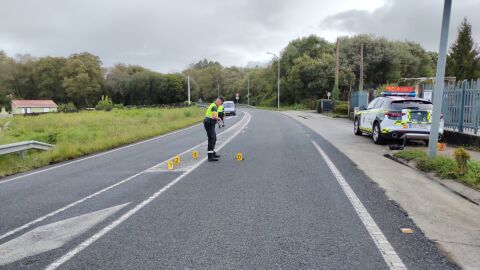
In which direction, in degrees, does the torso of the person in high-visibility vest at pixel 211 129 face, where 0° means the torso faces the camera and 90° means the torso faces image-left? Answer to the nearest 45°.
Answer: approximately 270°

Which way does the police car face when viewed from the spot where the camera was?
facing away from the viewer and to the left of the viewer

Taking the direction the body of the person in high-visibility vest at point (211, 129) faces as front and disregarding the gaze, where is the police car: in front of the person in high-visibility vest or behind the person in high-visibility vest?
in front

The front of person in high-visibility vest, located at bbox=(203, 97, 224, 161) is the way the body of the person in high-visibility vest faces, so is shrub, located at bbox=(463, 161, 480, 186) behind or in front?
in front

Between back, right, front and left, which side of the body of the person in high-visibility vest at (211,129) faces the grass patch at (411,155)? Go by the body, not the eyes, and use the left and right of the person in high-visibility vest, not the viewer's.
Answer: front

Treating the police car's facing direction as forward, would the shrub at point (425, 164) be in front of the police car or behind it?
behind

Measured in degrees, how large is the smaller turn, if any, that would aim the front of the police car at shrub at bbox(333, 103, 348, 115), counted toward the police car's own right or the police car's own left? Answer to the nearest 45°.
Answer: approximately 45° to the police car's own right
